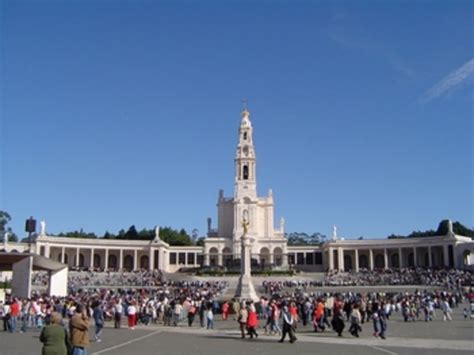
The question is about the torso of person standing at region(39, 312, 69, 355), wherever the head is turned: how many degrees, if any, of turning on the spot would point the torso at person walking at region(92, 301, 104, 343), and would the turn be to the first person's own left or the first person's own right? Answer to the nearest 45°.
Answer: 0° — they already face them

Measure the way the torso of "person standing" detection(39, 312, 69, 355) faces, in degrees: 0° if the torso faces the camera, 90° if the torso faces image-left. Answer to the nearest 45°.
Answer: approximately 180°

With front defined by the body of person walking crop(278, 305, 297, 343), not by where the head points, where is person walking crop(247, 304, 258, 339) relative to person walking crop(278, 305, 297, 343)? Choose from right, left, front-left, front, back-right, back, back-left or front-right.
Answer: front-right

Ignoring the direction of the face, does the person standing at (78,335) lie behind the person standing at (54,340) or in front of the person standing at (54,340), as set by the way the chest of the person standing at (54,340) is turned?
in front

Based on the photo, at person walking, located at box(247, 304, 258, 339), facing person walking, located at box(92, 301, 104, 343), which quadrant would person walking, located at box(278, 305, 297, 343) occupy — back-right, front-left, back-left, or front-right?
back-left

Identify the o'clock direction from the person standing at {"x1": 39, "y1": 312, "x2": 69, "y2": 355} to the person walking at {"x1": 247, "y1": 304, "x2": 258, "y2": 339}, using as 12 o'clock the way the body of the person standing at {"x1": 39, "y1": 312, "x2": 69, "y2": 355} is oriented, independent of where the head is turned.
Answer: the person walking at {"x1": 247, "y1": 304, "x2": 258, "y2": 339} is roughly at 1 o'clock from the person standing at {"x1": 39, "y1": 312, "x2": 69, "y2": 355}.

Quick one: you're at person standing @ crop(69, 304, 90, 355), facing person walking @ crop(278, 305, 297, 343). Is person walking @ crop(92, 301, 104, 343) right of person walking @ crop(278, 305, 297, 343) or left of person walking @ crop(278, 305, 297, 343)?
left
